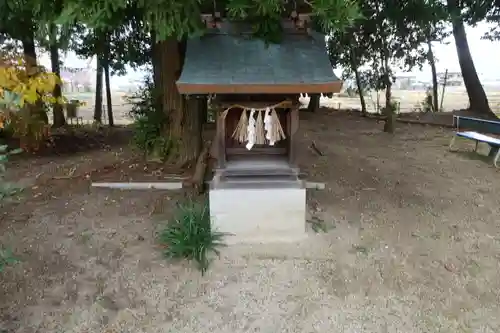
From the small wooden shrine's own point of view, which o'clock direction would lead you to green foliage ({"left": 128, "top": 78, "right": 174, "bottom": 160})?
The green foliage is roughly at 5 o'clock from the small wooden shrine.

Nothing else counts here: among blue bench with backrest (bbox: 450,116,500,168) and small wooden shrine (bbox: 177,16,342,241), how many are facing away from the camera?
0

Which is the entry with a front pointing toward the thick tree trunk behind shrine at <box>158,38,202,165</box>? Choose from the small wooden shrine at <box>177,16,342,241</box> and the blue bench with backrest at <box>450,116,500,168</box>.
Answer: the blue bench with backrest

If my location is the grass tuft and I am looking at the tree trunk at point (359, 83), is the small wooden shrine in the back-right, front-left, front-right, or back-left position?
front-right

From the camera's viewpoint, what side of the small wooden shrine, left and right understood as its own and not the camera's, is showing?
front

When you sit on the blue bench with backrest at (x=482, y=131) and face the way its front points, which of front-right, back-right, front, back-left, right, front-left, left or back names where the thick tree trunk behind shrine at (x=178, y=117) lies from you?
front

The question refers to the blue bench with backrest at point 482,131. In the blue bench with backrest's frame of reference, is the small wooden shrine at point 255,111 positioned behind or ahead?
ahead

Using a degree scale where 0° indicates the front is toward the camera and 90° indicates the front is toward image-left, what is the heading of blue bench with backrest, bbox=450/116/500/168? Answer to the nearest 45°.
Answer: approximately 45°

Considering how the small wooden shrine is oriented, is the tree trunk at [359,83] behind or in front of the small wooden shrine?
behind

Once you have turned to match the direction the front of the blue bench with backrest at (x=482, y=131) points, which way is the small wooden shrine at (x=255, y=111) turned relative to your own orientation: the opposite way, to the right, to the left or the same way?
to the left

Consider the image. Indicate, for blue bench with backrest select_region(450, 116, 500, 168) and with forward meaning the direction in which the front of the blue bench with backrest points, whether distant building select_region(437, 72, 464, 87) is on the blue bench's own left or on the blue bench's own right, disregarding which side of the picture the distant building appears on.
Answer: on the blue bench's own right
